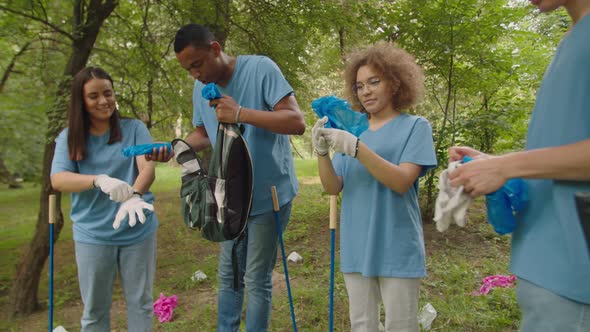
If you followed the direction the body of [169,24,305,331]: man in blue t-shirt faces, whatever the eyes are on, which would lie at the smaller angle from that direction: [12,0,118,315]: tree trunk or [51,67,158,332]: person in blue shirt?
the person in blue shirt

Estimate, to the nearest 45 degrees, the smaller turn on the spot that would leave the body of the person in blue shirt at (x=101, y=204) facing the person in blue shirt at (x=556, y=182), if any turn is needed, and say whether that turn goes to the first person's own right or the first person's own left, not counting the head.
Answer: approximately 45° to the first person's own left

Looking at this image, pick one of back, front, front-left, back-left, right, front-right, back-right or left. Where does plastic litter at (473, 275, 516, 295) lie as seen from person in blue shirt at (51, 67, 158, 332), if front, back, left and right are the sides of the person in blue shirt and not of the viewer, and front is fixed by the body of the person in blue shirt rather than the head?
left

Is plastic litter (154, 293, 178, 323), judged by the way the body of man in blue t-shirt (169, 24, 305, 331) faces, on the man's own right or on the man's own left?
on the man's own right

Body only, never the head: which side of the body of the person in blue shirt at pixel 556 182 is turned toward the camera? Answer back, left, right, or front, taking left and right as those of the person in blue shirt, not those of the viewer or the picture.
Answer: left

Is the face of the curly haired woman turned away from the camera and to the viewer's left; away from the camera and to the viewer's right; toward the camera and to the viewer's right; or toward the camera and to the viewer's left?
toward the camera and to the viewer's left

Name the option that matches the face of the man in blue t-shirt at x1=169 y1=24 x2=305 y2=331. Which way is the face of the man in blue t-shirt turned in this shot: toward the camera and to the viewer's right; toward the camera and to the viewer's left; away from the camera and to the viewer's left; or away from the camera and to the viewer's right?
toward the camera and to the viewer's left

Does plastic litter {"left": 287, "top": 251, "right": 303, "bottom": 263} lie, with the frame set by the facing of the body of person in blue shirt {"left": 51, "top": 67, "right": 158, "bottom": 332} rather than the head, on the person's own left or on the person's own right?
on the person's own left

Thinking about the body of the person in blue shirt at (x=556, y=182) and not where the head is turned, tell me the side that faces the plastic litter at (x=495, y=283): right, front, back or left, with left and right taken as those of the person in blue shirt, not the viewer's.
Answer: right

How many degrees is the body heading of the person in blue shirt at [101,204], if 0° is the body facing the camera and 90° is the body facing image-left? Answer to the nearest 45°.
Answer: approximately 0°

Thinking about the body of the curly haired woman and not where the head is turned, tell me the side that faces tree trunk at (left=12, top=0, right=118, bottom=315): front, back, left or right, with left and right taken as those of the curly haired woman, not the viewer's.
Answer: right

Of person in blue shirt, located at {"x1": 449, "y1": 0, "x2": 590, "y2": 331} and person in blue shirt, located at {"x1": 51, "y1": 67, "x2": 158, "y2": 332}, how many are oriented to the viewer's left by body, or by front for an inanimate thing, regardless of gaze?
1

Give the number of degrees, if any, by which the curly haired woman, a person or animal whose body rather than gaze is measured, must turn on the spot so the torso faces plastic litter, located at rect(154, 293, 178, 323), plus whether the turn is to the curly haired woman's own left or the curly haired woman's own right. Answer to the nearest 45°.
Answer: approximately 90° to the curly haired woman's own right
